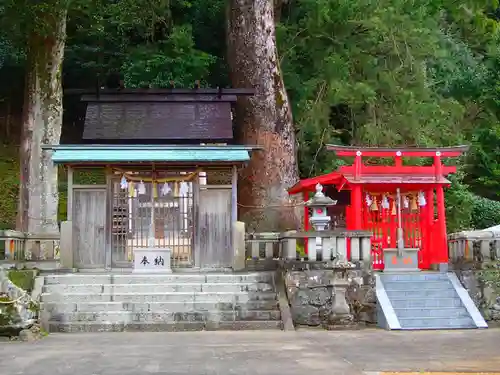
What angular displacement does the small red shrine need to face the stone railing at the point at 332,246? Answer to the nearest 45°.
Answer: approximately 45° to its right

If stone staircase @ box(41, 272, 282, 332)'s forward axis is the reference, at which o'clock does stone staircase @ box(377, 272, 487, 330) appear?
stone staircase @ box(377, 272, 487, 330) is roughly at 9 o'clock from stone staircase @ box(41, 272, 282, 332).

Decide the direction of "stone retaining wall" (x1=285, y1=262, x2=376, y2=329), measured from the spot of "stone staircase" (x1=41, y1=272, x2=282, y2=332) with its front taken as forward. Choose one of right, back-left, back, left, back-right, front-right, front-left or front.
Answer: left

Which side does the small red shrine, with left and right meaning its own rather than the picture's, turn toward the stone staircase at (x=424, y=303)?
front

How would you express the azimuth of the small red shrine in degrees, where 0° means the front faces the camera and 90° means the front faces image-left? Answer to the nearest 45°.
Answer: approximately 0°

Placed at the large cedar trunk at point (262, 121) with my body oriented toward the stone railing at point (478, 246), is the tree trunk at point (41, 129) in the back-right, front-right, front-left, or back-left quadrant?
back-right

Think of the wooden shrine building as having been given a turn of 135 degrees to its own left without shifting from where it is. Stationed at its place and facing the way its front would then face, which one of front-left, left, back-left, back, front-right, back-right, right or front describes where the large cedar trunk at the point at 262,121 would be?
front
